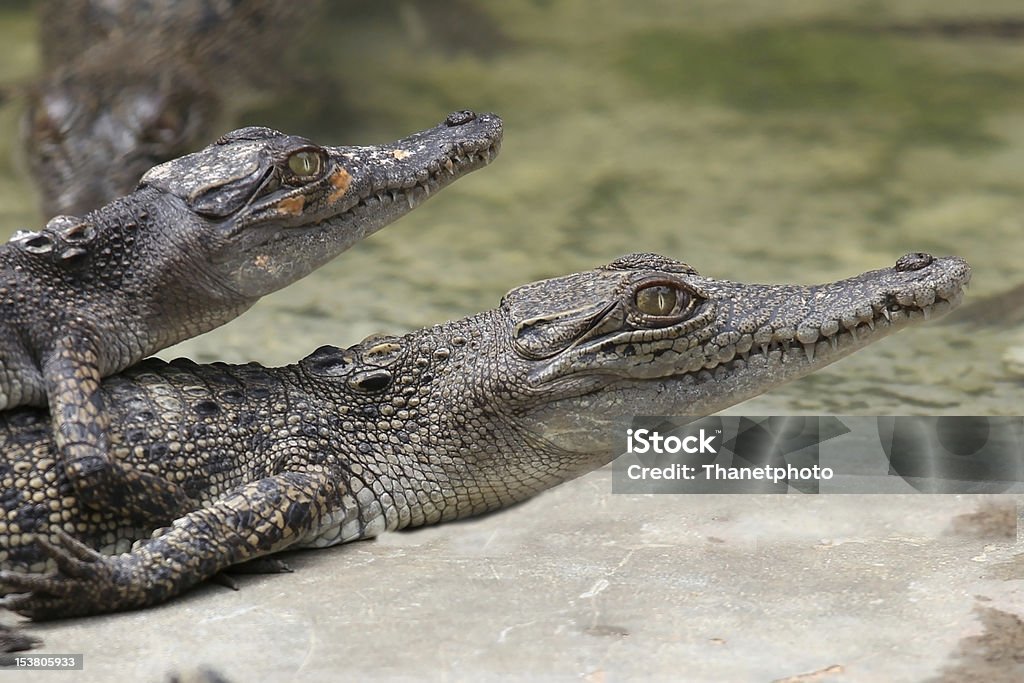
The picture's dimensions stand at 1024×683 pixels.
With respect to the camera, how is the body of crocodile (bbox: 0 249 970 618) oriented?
to the viewer's right

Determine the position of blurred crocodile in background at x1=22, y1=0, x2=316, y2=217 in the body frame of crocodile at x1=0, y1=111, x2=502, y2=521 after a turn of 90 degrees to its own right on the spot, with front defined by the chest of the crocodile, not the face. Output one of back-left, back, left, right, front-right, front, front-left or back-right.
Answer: back

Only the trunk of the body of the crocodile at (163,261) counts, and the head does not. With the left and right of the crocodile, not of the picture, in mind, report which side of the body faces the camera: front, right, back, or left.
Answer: right

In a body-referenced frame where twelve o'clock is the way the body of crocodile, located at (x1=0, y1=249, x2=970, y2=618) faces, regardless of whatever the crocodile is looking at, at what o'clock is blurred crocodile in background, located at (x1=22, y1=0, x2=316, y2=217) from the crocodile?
The blurred crocodile in background is roughly at 8 o'clock from the crocodile.

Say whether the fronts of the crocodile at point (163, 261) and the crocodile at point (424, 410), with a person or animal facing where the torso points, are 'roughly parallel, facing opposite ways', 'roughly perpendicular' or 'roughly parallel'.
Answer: roughly parallel
